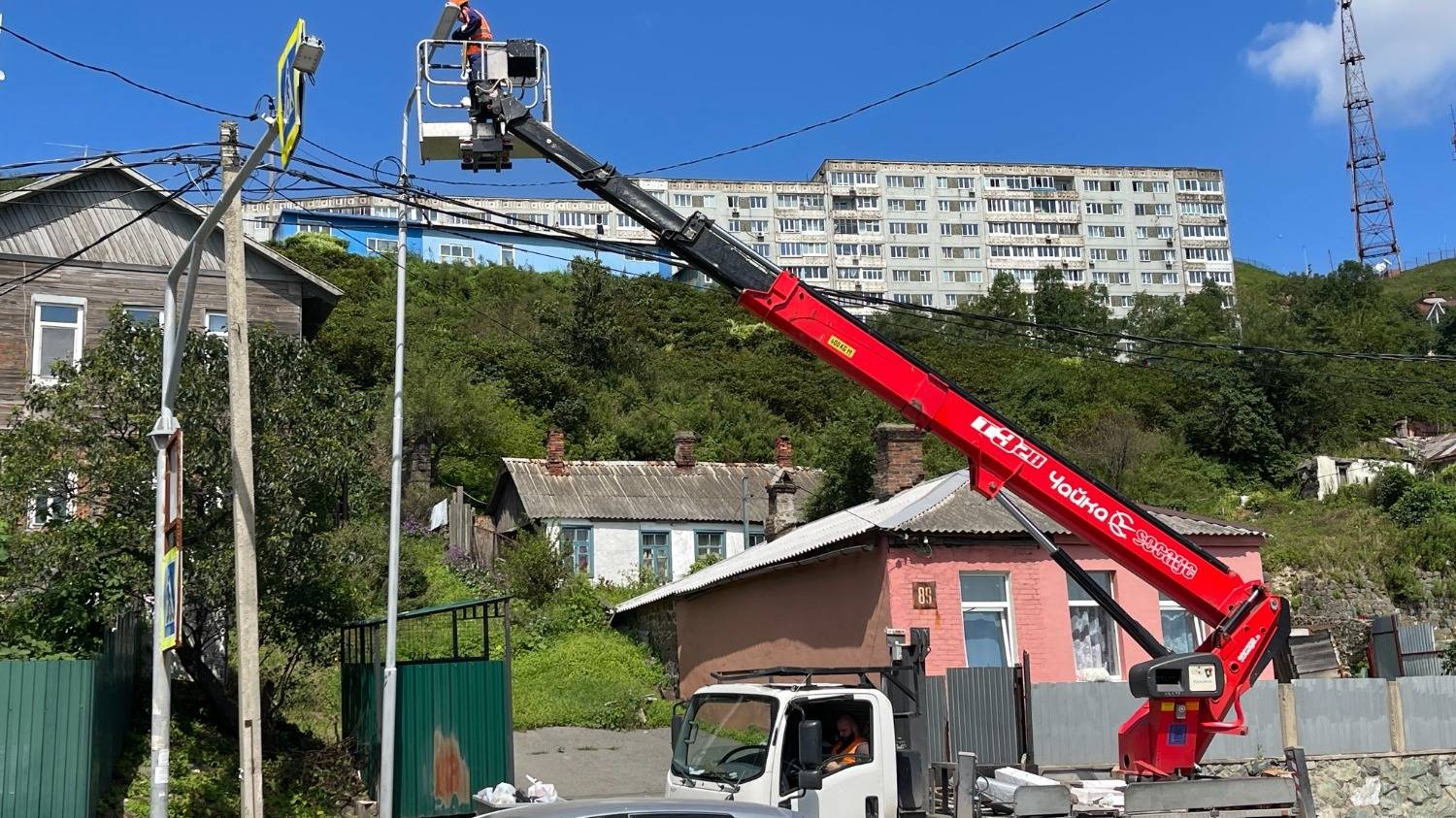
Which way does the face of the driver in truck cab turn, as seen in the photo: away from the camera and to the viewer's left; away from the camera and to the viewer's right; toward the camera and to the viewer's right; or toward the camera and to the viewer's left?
toward the camera and to the viewer's left

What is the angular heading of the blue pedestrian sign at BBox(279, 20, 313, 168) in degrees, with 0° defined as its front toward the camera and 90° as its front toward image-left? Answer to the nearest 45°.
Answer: approximately 90°

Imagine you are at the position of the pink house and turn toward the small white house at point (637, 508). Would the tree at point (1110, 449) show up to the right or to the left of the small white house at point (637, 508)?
right

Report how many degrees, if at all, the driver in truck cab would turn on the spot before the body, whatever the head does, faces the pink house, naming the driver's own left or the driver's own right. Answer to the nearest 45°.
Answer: approximately 135° to the driver's own right

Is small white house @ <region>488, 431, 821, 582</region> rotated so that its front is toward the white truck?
yes

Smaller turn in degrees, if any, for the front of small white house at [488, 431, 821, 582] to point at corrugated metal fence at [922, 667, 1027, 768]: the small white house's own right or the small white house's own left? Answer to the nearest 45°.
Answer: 0° — it already faces it

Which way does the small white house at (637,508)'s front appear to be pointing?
toward the camera

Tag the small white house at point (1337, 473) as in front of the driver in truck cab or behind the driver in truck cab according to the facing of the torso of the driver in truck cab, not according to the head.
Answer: behind

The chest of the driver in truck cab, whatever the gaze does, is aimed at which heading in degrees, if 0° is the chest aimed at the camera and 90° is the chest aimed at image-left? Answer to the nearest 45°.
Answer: approximately 45°
